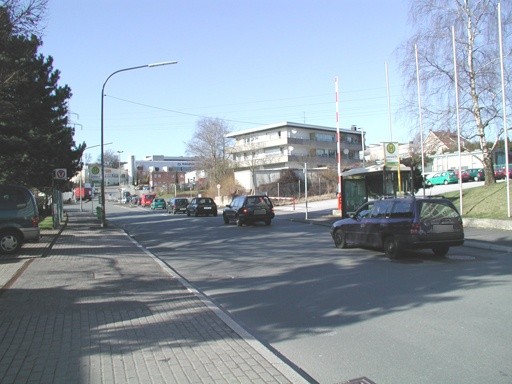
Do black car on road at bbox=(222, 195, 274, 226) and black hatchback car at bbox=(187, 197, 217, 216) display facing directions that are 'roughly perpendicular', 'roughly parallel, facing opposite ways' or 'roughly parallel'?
roughly parallel

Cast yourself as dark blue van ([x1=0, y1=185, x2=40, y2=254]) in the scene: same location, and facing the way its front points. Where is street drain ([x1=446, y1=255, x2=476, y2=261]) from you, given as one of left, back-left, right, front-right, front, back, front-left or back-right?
back-left

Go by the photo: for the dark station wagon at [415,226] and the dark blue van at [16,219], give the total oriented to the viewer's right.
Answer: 0

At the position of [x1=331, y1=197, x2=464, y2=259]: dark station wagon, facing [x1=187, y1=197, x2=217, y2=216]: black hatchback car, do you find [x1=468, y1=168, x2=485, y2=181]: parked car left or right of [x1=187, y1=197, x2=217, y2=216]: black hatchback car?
right

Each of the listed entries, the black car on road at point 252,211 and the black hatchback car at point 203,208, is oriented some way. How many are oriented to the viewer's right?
0

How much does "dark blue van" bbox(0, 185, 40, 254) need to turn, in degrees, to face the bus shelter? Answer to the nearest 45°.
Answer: approximately 180°
